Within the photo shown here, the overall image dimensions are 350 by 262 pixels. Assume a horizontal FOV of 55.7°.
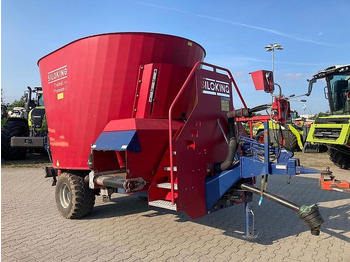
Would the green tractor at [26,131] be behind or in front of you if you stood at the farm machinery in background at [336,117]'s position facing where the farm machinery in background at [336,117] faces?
in front

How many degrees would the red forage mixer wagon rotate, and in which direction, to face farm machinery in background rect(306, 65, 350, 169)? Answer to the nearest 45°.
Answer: approximately 90° to its left

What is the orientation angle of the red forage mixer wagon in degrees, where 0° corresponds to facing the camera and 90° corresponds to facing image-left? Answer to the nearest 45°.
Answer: approximately 315°

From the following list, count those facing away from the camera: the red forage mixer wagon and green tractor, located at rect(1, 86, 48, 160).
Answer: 0

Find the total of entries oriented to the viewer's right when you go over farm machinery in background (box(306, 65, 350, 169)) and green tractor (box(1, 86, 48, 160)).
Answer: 0

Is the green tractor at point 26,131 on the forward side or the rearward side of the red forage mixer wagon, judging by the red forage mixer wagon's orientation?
on the rearward side

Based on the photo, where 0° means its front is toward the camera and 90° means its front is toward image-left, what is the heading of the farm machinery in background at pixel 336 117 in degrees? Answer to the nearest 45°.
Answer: approximately 45°
